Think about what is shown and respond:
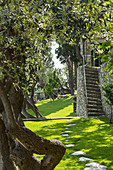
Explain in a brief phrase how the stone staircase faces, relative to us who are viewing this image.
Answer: facing the viewer

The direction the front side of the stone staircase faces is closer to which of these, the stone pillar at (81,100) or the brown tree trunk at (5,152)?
the brown tree trunk

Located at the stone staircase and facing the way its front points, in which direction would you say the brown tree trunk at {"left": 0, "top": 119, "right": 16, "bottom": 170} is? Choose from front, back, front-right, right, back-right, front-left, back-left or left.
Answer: front

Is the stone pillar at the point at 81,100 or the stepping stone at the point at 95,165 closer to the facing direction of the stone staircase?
the stepping stone

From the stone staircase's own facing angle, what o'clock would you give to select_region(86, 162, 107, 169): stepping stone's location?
The stepping stone is roughly at 12 o'clock from the stone staircase.

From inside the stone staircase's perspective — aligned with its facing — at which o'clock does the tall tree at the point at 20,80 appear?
The tall tree is roughly at 12 o'clock from the stone staircase.

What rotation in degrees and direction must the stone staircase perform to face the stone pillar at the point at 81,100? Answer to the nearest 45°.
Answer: approximately 135° to its right
